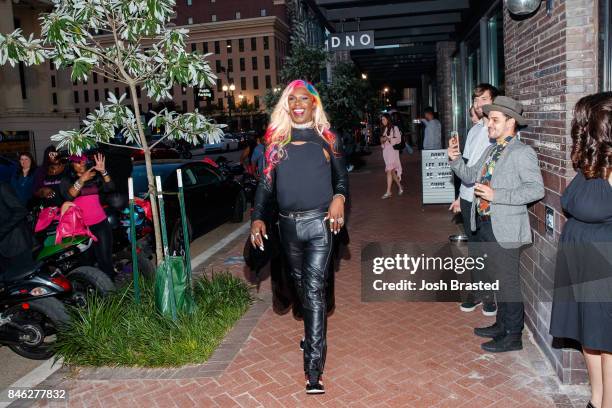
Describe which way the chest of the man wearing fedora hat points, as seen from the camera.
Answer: to the viewer's left

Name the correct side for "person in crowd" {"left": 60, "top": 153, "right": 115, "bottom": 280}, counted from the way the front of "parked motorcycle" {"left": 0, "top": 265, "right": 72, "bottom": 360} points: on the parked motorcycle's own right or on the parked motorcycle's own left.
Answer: on the parked motorcycle's own right

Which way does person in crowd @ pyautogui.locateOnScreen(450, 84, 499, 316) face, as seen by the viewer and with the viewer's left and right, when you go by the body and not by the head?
facing the viewer and to the left of the viewer

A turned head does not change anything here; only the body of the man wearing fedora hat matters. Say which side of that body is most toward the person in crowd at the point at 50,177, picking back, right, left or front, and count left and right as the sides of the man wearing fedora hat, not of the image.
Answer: front

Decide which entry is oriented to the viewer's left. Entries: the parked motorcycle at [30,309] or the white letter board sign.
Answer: the parked motorcycle

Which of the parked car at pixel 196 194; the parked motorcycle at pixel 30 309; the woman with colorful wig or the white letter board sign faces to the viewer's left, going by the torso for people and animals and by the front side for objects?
the parked motorcycle

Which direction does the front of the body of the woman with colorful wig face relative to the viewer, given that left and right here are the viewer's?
facing the viewer

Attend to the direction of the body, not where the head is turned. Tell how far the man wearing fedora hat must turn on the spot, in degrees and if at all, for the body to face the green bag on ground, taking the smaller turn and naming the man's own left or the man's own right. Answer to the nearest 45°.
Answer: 0° — they already face it

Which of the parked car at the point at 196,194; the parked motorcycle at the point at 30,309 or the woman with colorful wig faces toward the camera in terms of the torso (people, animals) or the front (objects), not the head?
the woman with colorful wig

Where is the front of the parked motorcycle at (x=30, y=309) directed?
to the viewer's left

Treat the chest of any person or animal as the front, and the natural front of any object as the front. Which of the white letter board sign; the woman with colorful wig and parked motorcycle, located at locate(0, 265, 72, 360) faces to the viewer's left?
the parked motorcycle

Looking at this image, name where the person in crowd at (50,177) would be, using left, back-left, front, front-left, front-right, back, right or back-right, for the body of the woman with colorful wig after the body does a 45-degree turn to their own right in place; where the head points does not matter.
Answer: right

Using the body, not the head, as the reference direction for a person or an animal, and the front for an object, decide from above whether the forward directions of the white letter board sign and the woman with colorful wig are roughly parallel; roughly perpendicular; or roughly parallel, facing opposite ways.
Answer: roughly parallel

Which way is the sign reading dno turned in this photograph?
toward the camera

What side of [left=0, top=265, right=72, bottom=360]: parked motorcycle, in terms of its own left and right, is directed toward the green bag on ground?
back

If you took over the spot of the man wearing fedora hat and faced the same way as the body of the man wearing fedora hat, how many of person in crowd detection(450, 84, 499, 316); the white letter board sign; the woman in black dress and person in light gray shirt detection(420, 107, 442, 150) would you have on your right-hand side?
3
